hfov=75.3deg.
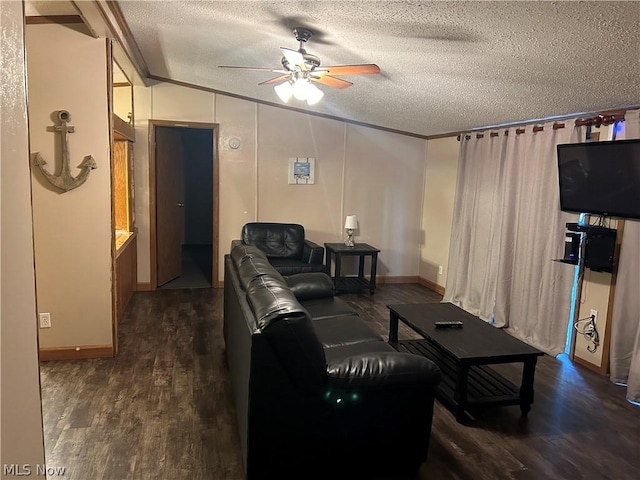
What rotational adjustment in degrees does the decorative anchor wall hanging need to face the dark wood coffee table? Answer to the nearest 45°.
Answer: approximately 45° to its left

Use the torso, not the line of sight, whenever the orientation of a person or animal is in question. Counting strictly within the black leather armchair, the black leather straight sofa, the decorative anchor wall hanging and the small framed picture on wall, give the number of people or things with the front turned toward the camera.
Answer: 3

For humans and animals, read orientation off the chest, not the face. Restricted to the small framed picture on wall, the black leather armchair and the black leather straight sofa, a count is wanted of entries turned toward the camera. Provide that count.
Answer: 2

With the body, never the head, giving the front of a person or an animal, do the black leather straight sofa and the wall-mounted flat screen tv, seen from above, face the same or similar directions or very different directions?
very different directions

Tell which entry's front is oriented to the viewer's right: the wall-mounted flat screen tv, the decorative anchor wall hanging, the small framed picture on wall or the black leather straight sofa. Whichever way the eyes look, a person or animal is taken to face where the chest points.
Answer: the black leather straight sofa

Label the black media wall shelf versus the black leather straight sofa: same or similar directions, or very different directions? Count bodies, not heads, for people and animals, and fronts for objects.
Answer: very different directions

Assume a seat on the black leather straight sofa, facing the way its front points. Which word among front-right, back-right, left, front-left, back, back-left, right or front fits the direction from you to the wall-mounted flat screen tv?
front-left

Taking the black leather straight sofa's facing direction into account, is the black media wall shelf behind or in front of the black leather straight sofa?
in front

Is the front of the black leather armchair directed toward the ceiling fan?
yes

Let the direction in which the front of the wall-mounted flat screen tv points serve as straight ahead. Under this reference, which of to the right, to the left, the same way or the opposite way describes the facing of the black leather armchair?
to the left

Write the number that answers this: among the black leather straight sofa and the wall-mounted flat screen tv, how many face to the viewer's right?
1

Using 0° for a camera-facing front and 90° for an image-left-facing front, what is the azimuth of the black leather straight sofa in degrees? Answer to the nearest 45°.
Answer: approximately 270°

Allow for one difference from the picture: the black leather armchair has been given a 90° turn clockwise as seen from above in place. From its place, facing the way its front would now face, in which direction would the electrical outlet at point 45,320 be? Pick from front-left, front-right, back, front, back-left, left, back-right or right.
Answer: front-left

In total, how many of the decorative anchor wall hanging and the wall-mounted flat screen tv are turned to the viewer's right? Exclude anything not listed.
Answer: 0
